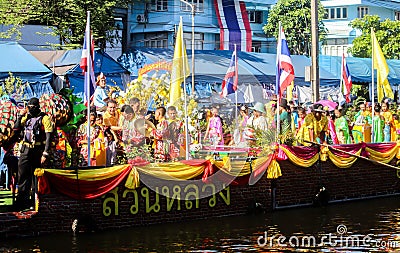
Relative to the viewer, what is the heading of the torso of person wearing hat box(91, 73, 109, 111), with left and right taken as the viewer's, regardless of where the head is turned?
facing the viewer and to the right of the viewer

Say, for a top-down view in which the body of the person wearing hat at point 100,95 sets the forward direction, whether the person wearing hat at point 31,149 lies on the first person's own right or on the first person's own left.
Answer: on the first person's own right

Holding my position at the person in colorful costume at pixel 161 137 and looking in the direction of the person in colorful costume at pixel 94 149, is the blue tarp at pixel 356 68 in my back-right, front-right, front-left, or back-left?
back-right

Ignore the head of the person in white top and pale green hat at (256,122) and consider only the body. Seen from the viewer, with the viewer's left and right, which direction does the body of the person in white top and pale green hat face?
facing the viewer and to the left of the viewer

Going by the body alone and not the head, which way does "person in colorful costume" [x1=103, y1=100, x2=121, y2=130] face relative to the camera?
toward the camera

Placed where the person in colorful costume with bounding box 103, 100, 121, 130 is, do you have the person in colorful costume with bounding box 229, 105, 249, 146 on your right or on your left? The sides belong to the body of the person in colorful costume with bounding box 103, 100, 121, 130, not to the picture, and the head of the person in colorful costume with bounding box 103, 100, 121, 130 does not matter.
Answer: on your left

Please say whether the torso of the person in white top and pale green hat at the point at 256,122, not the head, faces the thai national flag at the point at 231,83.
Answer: no

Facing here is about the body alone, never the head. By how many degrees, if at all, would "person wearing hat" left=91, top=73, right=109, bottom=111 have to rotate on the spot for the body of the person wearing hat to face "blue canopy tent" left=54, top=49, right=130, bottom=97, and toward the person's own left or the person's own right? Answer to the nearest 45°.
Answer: approximately 135° to the person's own left

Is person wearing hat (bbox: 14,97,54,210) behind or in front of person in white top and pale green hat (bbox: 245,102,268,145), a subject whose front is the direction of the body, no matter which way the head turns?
in front

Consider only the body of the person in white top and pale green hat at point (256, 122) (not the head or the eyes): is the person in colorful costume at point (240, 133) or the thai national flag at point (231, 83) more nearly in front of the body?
the person in colorful costume
